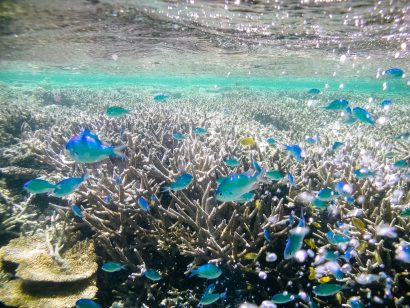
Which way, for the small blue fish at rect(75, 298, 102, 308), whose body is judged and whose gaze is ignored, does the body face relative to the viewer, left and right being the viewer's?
facing to the left of the viewer

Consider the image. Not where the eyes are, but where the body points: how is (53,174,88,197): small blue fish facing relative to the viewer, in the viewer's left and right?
facing to the left of the viewer

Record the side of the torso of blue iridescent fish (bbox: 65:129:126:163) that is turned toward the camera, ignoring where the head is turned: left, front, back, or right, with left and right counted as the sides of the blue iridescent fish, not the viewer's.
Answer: left

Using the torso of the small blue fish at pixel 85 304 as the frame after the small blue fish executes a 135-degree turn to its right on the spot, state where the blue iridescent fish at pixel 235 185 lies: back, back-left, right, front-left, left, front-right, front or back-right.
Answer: front-right

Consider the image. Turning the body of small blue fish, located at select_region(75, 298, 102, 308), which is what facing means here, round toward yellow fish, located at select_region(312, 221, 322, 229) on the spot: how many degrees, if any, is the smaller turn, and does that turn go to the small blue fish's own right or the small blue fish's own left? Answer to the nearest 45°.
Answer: approximately 180°

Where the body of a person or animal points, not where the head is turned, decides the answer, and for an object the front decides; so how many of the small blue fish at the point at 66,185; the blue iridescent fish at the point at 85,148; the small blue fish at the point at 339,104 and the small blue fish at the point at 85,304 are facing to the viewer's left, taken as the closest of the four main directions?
3
